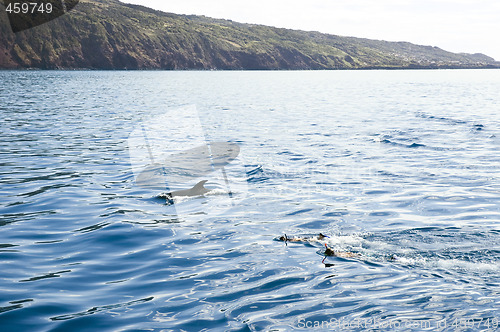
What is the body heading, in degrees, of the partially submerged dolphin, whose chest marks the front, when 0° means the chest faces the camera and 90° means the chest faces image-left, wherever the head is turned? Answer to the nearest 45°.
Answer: approximately 90°
